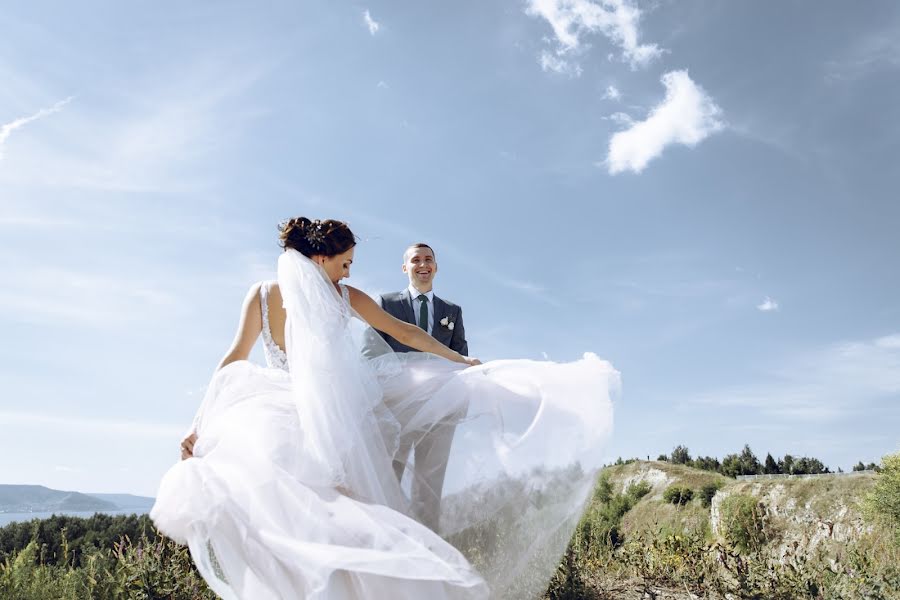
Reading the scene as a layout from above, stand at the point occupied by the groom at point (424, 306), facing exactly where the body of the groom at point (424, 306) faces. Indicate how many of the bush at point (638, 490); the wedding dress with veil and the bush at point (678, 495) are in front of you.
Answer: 1

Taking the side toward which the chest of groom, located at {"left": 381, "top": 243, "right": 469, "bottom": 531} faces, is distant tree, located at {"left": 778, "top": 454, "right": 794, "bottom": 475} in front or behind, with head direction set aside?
behind

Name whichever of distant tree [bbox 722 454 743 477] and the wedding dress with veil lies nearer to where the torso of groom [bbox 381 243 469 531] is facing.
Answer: the wedding dress with veil

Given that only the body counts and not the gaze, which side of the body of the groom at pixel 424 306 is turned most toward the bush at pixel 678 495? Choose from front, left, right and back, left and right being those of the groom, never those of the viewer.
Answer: back

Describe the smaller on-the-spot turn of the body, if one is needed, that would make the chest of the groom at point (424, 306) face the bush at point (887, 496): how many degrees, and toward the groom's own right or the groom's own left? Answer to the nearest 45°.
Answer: approximately 135° to the groom's own left

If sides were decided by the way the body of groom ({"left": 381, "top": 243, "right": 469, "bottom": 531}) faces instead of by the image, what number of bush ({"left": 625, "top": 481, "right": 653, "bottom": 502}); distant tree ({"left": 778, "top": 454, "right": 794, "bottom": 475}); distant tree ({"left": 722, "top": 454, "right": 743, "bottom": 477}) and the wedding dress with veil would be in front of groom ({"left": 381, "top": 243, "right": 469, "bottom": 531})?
1

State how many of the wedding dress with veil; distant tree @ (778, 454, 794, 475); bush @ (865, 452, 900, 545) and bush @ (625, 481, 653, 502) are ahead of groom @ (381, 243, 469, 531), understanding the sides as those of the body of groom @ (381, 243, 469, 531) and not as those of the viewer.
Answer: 1

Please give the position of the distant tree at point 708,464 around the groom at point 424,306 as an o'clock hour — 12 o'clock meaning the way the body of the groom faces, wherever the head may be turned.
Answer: The distant tree is roughly at 7 o'clock from the groom.

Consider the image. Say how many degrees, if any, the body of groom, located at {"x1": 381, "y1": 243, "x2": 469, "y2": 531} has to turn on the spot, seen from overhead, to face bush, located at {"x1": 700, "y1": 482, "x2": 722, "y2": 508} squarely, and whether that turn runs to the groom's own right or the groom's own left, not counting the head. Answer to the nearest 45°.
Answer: approximately 135° to the groom's own left

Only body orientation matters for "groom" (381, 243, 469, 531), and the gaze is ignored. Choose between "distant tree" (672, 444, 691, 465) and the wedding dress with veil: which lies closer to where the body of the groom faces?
the wedding dress with veil

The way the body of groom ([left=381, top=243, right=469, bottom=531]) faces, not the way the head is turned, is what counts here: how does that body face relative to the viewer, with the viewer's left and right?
facing the viewer
